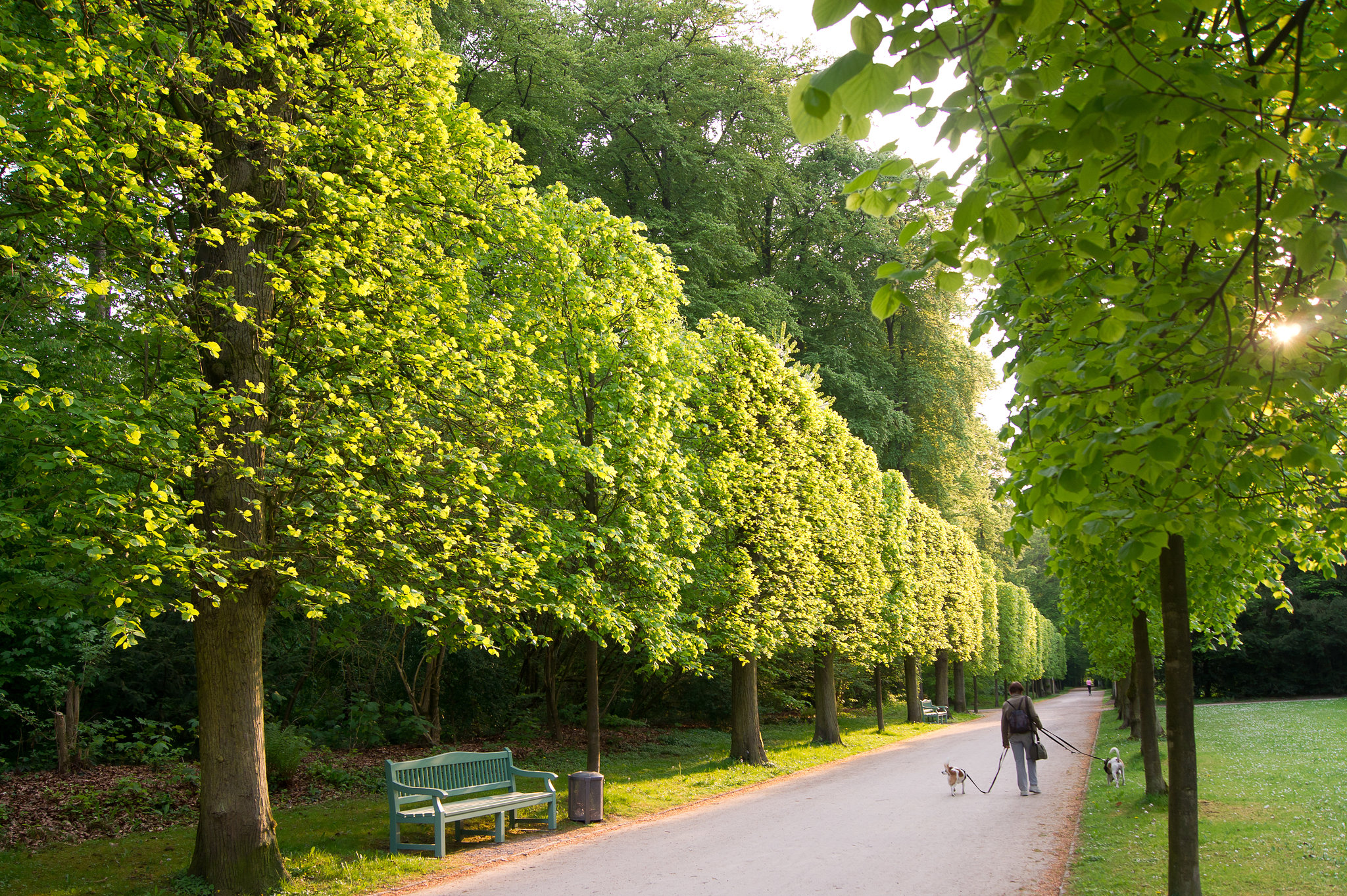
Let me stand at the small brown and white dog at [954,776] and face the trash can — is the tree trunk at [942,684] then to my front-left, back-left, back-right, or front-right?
back-right

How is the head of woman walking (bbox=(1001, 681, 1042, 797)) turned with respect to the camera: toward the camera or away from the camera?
away from the camera

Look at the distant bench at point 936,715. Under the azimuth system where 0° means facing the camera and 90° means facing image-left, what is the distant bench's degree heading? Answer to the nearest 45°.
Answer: approximately 315°

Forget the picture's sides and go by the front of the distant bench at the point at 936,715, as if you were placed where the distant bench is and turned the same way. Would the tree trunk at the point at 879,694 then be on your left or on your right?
on your right

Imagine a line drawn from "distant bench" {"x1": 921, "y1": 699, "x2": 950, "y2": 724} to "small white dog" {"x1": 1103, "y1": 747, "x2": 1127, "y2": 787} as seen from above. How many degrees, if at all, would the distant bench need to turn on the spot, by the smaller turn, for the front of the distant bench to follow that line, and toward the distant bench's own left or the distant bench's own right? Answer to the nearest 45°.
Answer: approximately 45° to the distant bench's own right

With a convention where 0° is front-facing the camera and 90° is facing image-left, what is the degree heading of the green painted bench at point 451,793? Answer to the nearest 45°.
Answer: approximately 315°

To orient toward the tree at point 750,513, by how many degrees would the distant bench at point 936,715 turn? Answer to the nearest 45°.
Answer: approximately 45° to its right

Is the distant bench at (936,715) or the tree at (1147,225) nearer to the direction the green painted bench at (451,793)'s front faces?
the tree

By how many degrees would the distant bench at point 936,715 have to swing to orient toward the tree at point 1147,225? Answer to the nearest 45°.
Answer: approximately 45° to its right
